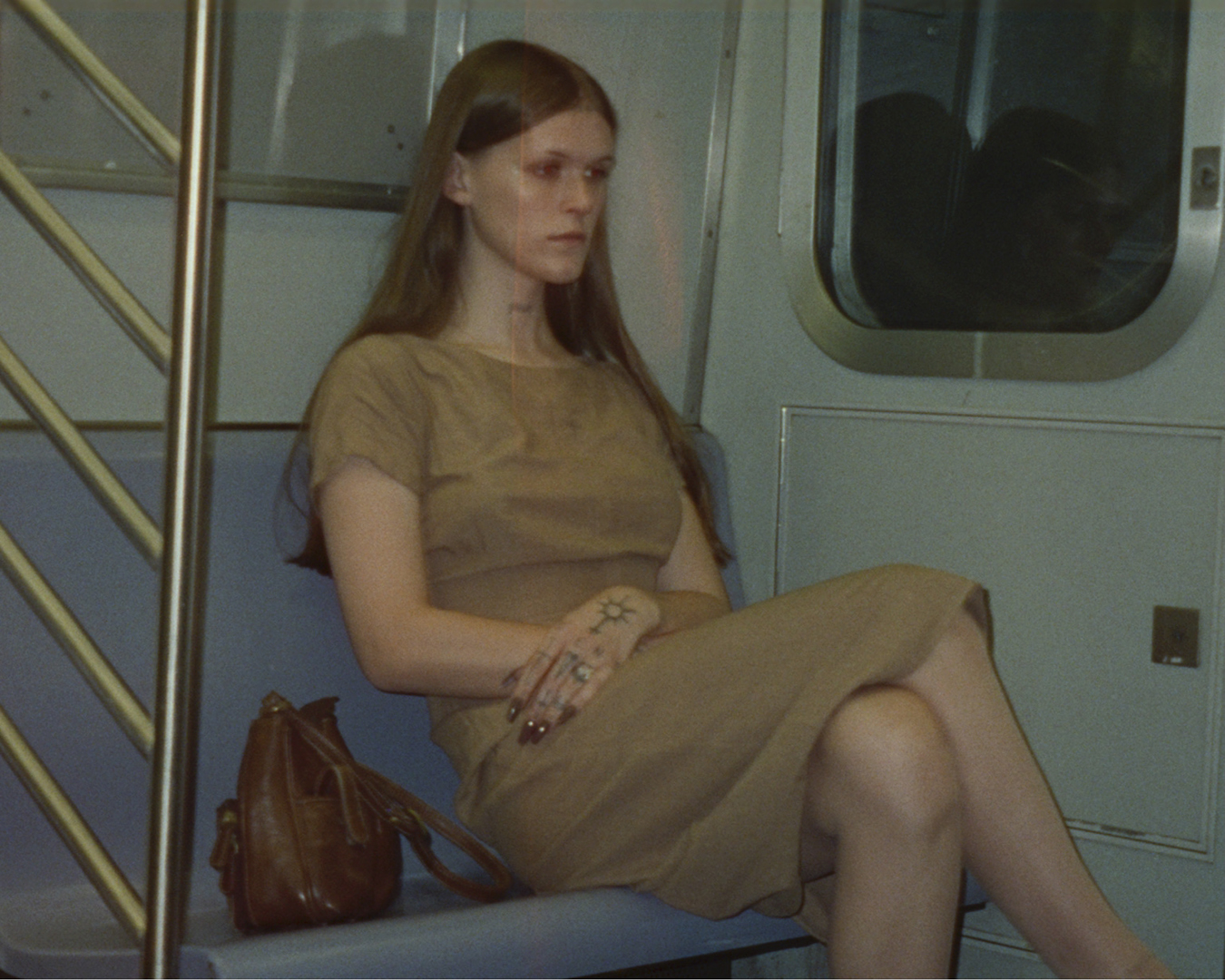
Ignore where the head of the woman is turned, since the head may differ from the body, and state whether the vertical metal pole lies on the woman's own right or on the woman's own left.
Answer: on the woman's own right

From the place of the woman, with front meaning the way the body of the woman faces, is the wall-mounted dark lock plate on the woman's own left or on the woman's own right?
on the woman's own left

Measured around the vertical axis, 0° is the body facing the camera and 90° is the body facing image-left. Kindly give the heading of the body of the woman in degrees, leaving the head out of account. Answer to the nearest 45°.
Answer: approximately 315°

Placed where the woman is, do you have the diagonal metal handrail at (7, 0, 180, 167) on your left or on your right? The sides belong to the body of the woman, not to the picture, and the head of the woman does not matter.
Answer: on your right

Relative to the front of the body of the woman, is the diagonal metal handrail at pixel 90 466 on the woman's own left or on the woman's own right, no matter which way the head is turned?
on the woman's own right
